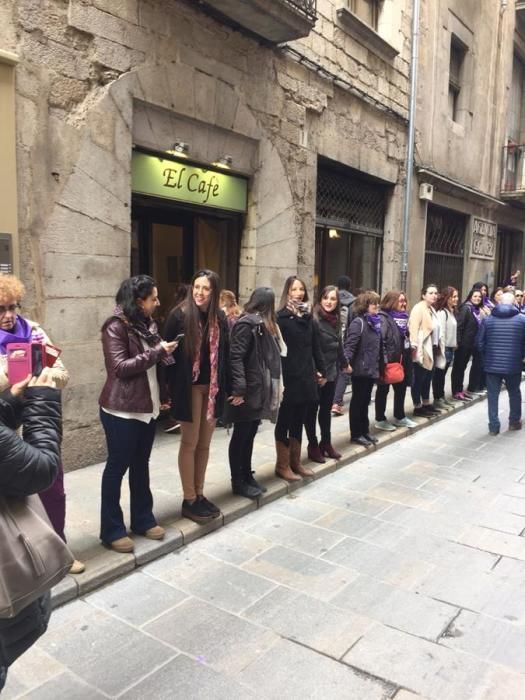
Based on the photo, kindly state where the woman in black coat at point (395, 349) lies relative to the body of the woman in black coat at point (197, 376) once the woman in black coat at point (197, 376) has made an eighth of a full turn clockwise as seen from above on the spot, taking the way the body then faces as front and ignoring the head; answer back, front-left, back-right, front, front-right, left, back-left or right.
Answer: back-left

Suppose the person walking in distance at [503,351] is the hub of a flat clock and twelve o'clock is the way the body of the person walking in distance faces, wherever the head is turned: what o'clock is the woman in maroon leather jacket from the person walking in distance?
The woman in maroon leather jacket is roughly at 7 o'clock from the person walking in distance.

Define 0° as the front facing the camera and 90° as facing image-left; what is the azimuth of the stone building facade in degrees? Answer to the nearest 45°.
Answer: approximately 315°

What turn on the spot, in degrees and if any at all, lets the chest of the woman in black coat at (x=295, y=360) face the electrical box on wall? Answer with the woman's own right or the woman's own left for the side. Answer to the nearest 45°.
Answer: approximately 135° to the woman's own left

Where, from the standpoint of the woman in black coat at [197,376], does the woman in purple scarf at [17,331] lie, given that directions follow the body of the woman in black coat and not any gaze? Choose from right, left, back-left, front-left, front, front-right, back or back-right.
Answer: right

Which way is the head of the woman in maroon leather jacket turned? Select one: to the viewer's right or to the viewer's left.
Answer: to the viewer's right

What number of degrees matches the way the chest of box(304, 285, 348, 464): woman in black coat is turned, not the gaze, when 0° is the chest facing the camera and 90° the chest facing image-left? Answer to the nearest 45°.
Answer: approximately 315°

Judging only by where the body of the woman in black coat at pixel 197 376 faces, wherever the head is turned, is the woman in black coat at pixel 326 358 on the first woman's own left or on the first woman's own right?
on the first woman's own left

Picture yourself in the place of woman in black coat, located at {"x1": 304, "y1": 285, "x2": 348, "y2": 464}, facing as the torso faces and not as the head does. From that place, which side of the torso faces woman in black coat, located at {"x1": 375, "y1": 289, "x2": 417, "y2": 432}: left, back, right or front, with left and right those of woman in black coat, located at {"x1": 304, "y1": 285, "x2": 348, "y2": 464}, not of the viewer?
left

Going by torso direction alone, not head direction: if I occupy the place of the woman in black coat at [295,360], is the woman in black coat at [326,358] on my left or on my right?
on my left
